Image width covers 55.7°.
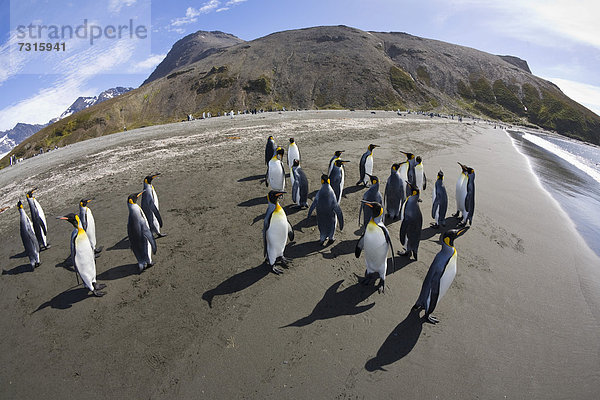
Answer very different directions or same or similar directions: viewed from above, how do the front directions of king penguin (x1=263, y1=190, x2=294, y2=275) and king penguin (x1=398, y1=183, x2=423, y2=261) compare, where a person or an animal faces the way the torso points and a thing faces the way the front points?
very different directions

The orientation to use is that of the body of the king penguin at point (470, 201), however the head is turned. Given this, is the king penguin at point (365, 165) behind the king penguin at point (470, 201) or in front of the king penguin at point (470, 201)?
in front

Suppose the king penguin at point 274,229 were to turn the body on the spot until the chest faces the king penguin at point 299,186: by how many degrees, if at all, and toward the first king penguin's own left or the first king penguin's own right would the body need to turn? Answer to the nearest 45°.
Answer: approximately 135° to the first king penguin's own left

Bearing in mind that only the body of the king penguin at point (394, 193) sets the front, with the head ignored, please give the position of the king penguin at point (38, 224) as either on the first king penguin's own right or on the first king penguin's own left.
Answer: on the first king penguin's own left

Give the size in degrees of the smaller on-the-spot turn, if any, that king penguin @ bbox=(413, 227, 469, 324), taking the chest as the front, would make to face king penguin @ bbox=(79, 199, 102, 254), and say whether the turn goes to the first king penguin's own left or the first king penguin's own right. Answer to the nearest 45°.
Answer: approximately 180°
